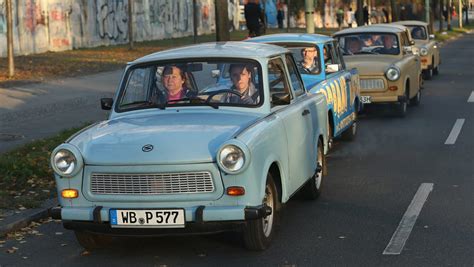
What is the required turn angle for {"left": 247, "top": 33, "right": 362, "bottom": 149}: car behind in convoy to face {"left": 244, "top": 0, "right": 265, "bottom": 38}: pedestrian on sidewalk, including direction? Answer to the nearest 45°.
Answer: approximately 135° to its right

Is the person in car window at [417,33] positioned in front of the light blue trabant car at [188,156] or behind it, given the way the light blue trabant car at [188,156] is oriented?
behind

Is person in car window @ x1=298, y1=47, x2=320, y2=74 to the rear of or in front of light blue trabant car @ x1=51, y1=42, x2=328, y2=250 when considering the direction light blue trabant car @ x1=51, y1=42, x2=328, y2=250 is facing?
to the rear

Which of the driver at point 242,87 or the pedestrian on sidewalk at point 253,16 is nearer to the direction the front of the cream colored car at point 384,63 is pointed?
the driver

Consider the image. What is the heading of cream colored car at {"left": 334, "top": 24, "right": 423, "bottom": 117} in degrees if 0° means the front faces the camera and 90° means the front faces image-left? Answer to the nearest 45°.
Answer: approximately 45°

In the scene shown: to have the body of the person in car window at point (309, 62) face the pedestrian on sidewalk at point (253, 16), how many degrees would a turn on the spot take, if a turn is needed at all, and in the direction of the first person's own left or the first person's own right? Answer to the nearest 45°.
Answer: approximately 135° to the first person's own right

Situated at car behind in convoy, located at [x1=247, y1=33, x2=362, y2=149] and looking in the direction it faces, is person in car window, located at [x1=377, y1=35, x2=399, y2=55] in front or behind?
behind

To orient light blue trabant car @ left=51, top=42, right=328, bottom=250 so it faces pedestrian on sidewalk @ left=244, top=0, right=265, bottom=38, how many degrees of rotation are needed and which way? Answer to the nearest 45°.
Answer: approximately 135° to its right
